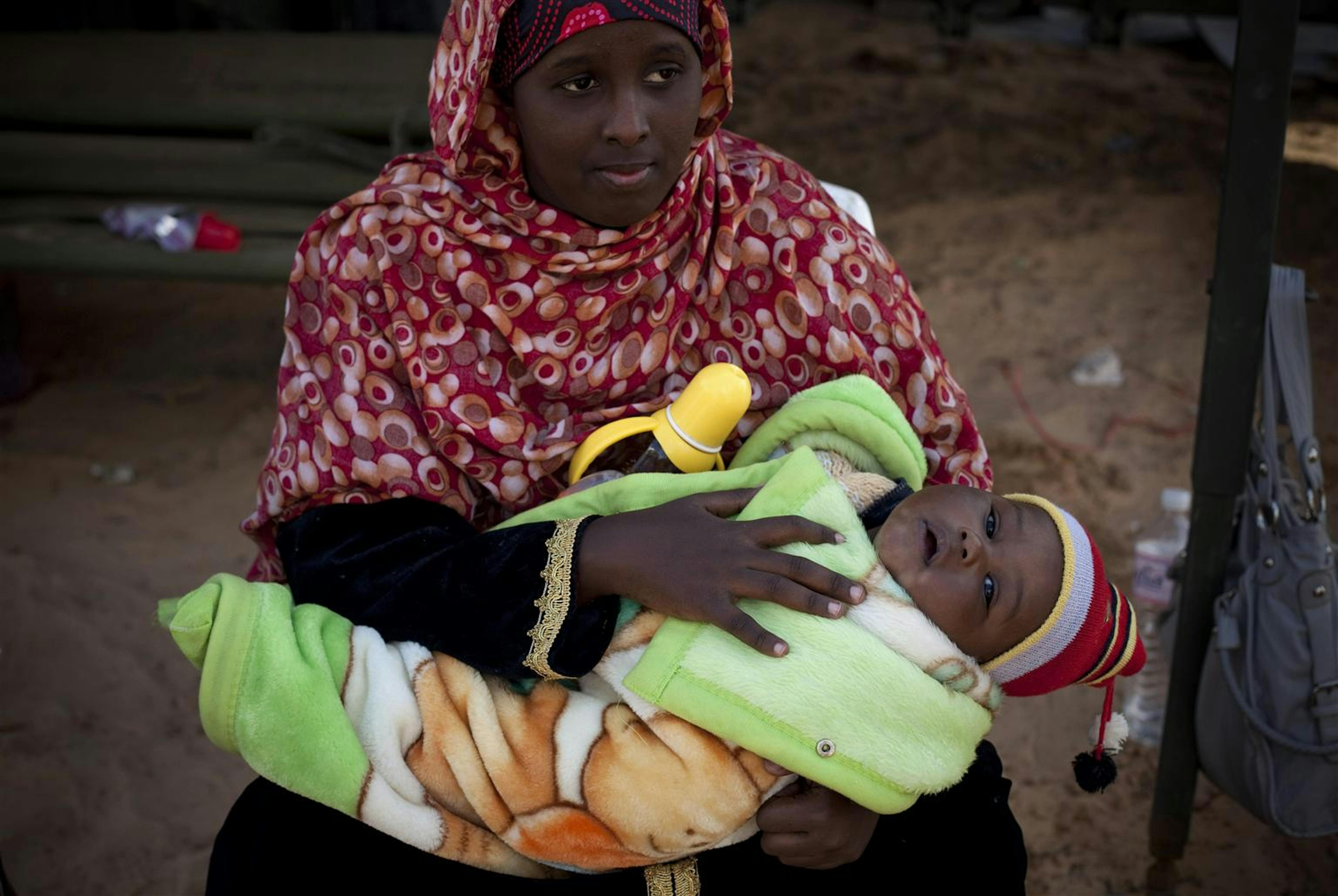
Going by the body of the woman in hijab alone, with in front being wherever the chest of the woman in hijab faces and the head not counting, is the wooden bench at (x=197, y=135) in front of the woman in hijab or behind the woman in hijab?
behind

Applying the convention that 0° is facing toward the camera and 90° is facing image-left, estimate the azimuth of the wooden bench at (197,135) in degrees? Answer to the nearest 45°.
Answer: approximately 0°

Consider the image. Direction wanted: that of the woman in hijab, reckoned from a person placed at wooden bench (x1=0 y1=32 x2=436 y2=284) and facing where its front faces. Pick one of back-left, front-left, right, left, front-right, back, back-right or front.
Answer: front

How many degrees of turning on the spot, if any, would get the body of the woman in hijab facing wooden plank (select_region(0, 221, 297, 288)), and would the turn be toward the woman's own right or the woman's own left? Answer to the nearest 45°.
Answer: approximately 135° to the woman's own right

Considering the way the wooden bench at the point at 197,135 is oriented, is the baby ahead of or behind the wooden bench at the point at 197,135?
ahead

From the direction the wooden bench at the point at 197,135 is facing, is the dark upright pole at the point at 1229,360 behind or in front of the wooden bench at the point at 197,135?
in front

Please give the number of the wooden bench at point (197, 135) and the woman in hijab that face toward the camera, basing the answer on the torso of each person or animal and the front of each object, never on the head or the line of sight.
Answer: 2

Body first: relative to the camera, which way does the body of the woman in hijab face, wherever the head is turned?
toward the camera

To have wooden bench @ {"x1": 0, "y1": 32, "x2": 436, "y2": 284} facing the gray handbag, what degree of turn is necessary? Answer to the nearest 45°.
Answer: approximately 45° to its left

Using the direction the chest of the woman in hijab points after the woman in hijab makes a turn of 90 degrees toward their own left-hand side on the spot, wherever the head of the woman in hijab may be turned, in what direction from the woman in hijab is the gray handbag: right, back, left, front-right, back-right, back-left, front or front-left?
front

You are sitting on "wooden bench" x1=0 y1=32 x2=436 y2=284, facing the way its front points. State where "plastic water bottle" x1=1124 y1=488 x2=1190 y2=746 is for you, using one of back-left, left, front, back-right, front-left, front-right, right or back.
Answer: front-left
